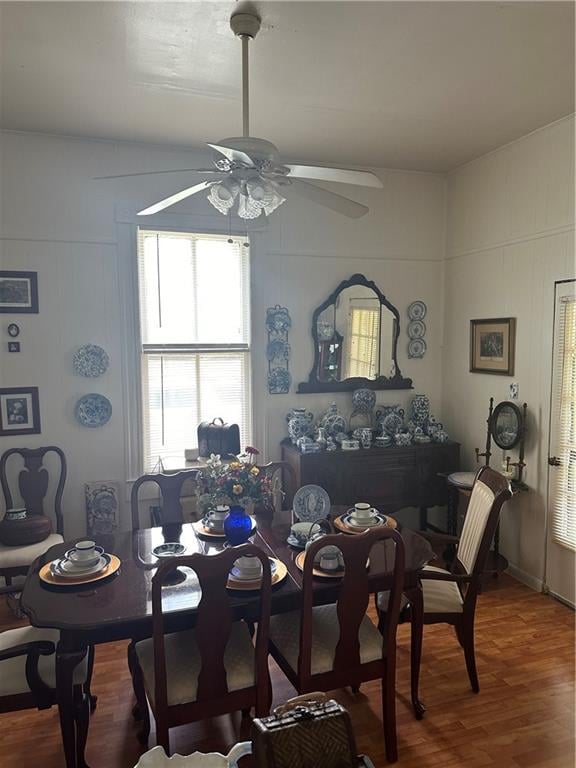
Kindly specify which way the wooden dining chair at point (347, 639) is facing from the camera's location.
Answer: facing away from the viewer and to the left of the viewer

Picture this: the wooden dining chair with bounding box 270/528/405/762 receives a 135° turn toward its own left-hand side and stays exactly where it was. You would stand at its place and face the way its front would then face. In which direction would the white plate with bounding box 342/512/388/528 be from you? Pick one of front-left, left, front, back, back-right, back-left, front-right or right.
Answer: back

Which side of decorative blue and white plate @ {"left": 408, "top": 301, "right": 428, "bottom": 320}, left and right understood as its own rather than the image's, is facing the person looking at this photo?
front

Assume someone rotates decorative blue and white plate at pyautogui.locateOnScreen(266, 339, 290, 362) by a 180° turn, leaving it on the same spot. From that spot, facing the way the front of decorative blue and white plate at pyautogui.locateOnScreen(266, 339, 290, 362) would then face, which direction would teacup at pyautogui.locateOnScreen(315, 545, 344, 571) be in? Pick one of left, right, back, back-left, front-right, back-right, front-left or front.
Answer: back

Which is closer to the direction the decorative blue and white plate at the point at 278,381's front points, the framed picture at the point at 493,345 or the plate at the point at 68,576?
the plate

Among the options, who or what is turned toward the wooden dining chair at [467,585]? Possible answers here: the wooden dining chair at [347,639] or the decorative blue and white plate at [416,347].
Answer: the decorative blue and white plate

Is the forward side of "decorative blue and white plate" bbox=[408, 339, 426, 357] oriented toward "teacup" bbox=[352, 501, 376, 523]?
yes

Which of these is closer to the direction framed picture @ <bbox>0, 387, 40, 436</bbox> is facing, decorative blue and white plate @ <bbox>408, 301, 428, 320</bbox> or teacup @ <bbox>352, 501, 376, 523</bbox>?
the teacup

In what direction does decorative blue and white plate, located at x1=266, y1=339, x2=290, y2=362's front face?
toward the camera

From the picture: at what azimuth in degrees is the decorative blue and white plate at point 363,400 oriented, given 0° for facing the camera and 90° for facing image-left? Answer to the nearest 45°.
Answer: approximately 0°

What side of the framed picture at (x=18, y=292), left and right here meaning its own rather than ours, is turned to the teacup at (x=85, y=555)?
front

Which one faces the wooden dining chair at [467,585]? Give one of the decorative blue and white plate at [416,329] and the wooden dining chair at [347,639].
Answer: the decorative blue and white plate
